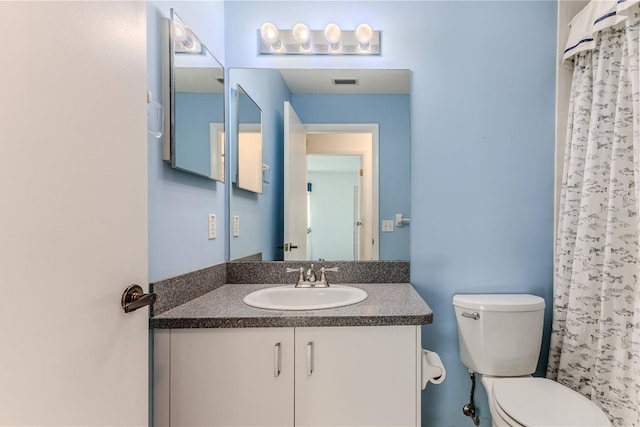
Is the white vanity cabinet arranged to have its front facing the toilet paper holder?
no

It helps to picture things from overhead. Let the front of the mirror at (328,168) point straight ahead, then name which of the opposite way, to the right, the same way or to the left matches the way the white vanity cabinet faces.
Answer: the same way

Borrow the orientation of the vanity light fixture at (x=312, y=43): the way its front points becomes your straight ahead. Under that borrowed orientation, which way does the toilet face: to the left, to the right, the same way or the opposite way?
the same way

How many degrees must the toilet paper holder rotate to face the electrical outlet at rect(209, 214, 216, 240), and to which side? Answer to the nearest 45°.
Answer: approximately 180°

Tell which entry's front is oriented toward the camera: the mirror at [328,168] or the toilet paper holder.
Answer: the mirror

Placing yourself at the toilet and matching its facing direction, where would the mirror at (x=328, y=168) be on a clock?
The mirror is roughly at 4 o'clock from the toilet.

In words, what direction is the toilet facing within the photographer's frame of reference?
facing the viewer and to the right of the viewer

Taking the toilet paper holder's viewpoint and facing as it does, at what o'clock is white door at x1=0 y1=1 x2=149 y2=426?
The white door is roughly at 4 o'clock from the toilet paper holder.

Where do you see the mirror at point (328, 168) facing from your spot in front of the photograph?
facing the viewer

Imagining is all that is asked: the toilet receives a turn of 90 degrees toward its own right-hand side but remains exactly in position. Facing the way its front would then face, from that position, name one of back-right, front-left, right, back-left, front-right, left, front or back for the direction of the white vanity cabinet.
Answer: front

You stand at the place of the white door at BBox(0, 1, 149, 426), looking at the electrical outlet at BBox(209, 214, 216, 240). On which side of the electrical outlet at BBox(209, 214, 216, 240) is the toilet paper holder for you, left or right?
right

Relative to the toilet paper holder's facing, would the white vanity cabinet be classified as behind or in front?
behind

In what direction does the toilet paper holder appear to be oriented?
to the viewer's right

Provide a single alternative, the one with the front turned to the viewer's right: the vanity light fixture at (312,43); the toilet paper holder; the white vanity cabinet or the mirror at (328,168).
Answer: the toilet paper holder

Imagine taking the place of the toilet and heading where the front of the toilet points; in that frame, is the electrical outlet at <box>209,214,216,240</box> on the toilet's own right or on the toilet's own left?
on the toilet's own right

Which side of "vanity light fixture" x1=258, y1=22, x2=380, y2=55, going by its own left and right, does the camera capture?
front

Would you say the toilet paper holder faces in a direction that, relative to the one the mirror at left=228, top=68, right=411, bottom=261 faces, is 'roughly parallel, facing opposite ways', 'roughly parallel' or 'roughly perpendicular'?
roughly perpendicular
